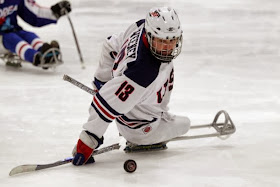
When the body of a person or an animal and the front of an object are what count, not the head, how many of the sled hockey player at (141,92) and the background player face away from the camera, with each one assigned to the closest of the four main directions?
0

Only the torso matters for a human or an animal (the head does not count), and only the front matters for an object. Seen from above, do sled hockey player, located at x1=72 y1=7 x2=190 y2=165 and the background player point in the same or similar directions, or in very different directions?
same or similar directions

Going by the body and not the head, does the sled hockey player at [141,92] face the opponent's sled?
no

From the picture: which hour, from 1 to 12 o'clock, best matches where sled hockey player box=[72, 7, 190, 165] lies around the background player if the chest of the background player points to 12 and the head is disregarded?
The sled hockey player is roughly at 1 o'clock from the background player.

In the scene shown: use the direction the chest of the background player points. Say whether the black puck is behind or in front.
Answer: in front
